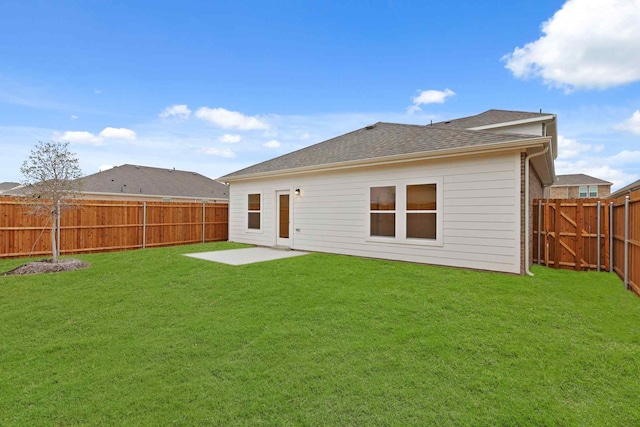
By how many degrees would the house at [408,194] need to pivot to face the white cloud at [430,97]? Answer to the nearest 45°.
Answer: approximately 45° to its left

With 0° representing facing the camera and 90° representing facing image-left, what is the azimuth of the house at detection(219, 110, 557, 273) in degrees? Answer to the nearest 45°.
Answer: approximately 225°

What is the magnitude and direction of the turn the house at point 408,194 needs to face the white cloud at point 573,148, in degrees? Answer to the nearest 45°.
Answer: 0° — it already faces it

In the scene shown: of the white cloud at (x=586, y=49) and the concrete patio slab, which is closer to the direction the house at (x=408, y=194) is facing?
the white cloud

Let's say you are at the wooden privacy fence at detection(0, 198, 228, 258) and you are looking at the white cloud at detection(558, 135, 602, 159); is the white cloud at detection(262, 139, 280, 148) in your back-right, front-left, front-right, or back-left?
front-left

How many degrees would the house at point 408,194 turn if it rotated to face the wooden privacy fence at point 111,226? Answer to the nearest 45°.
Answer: approximately 135° to its left

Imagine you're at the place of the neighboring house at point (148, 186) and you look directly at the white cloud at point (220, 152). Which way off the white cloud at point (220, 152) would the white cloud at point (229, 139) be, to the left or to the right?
right

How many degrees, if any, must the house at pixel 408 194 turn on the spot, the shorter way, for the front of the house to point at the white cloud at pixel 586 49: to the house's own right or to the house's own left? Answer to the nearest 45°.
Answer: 0° — it already faces it
